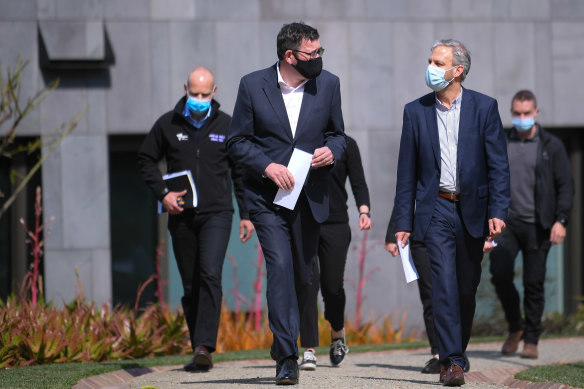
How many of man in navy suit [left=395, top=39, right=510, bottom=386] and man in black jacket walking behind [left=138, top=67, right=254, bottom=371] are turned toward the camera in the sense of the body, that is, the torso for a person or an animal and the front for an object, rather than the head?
2

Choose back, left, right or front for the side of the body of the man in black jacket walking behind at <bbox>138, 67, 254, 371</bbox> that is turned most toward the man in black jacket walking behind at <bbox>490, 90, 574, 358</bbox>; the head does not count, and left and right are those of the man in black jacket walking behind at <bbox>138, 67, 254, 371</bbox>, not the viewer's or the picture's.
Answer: left

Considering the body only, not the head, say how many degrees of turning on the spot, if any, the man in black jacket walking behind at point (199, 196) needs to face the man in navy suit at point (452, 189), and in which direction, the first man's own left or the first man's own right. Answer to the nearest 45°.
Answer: approximately 45° to the first man's own left

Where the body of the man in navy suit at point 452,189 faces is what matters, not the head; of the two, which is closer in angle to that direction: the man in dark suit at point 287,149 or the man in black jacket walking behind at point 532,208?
the man in dark suit

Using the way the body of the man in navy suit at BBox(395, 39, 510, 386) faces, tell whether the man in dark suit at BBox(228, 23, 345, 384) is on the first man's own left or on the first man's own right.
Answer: on the first man's own right

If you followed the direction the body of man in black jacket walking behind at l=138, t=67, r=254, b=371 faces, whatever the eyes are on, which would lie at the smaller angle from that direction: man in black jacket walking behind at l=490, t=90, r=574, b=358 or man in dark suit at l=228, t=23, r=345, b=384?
the man in dark suit

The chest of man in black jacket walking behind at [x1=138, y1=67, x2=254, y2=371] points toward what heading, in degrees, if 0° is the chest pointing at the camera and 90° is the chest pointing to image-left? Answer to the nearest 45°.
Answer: approximately 0°

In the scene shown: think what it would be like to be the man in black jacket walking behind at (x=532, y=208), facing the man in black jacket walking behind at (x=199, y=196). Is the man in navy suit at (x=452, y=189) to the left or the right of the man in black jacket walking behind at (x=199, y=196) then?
left

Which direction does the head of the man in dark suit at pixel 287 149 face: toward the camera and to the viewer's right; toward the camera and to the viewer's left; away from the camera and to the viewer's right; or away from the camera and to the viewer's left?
toward the camera and to the viewer's right

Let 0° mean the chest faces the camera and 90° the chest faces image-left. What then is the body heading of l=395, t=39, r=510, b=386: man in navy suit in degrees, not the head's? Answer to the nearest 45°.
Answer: approximately 0°
